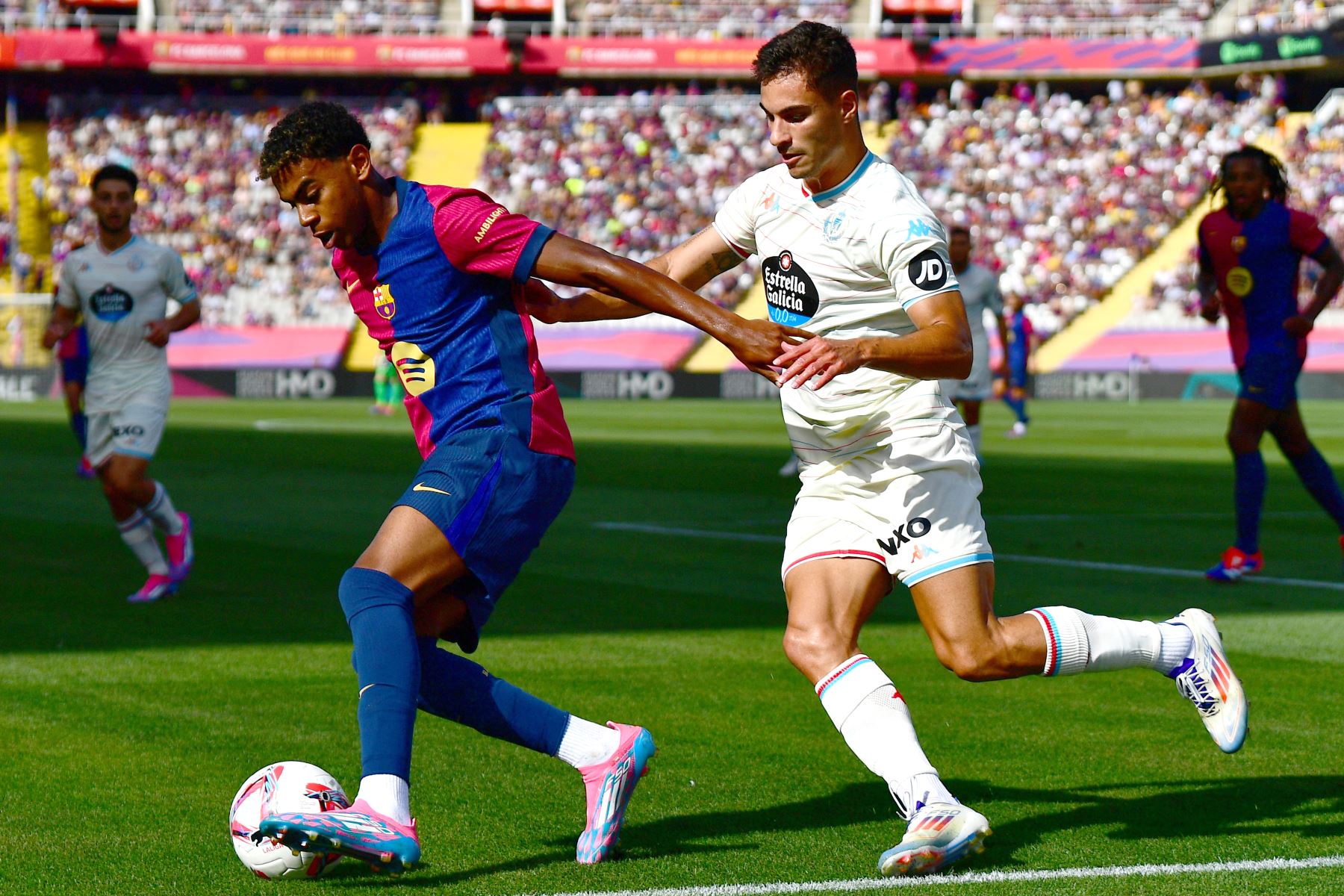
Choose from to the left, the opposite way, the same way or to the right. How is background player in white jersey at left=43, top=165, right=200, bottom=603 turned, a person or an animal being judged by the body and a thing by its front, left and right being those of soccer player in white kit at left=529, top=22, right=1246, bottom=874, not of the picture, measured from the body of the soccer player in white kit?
to the left

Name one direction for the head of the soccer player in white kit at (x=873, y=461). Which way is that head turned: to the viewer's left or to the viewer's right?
to the viewer's left

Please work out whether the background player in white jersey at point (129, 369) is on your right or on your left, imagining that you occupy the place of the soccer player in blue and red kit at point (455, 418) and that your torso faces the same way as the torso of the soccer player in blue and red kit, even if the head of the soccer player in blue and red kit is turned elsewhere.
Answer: on your right

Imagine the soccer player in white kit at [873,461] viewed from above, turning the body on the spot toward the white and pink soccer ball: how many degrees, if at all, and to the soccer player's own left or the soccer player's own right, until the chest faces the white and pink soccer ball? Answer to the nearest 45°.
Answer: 0° — they already face it

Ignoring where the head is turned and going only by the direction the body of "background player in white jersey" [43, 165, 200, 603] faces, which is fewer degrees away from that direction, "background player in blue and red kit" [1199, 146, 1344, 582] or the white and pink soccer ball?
the white and pink soccer ball

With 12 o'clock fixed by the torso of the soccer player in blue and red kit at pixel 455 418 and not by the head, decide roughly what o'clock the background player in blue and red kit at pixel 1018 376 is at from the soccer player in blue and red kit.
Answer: The background player in blue and red kit is roughly at 5 o'clock from the soccer player in blue and red kit.
